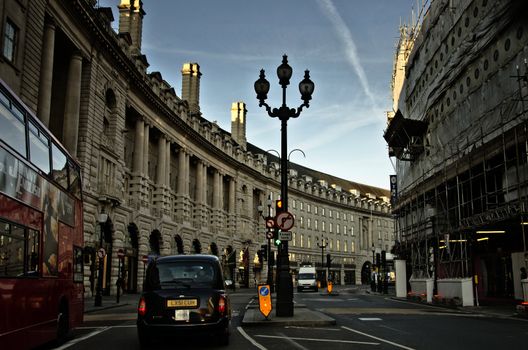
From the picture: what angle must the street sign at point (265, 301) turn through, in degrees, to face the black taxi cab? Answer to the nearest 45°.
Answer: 0° — it already faces it

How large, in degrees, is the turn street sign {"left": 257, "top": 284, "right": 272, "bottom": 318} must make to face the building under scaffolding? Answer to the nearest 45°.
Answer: approximately 135° to its left

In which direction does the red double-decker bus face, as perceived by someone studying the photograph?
facing away from the viewer and to the right of the viewer

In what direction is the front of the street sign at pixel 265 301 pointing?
toward the camera

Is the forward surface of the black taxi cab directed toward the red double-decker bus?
no

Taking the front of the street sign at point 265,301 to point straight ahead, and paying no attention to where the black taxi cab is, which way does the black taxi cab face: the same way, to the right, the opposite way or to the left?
the opposite way

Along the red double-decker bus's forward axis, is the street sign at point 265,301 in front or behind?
in front

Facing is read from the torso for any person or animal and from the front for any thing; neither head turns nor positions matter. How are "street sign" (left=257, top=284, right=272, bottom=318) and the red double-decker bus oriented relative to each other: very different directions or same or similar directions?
very different directions

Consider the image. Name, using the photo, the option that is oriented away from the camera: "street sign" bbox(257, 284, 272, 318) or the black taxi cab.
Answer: the black taxi cab

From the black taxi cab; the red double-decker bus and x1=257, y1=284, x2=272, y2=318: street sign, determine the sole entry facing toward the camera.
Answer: the street sign

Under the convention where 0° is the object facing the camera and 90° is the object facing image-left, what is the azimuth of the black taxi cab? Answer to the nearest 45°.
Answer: approximately 180°

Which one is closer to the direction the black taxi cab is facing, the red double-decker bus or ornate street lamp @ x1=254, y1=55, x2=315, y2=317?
the ornate street lamp

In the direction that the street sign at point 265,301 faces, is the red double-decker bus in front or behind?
in front

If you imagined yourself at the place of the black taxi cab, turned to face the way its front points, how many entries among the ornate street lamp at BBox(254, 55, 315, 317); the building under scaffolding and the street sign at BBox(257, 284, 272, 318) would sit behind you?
0

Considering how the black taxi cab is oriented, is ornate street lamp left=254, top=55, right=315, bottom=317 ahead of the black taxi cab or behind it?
ahead

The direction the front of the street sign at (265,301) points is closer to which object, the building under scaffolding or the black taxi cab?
the black taxi cab

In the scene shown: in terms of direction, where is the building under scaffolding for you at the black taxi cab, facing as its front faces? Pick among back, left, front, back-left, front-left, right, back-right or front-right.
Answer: front-right
